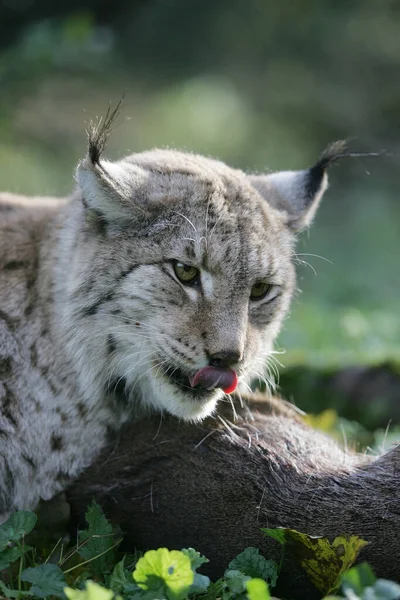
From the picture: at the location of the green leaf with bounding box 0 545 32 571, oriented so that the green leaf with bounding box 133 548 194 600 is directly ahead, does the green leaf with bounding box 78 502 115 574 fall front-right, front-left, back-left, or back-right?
front-left

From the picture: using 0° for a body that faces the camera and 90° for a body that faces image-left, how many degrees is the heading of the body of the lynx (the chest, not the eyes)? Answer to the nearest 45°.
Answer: approximately 315°

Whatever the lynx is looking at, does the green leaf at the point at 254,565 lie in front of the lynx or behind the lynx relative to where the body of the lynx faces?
in front

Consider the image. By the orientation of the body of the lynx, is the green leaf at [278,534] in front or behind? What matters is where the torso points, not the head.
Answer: in front

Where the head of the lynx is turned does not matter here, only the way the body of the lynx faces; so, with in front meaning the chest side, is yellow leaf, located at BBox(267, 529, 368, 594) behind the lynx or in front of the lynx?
in front

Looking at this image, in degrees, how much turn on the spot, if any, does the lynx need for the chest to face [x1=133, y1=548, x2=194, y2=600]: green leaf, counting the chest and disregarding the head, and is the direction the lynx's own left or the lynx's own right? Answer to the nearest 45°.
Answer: approximately 45° to the lynx's own right
